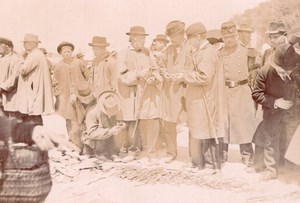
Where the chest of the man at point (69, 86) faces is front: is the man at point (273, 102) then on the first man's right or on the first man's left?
on the first man's left

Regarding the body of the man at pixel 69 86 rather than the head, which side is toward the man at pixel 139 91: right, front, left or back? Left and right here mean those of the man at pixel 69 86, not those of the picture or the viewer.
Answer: left

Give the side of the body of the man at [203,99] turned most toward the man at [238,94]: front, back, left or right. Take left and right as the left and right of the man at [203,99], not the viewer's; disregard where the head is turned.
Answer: back

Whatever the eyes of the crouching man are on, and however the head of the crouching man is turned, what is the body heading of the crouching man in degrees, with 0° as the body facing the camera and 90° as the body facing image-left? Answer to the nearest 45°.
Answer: approximately 315°

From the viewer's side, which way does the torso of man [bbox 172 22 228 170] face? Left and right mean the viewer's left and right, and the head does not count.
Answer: facing to the left of the viewer

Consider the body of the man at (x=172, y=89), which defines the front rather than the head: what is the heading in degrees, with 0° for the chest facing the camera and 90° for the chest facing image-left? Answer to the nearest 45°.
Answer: approximately 45°

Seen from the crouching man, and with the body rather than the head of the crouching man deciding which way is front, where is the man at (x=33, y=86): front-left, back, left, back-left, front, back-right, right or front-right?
back-right
